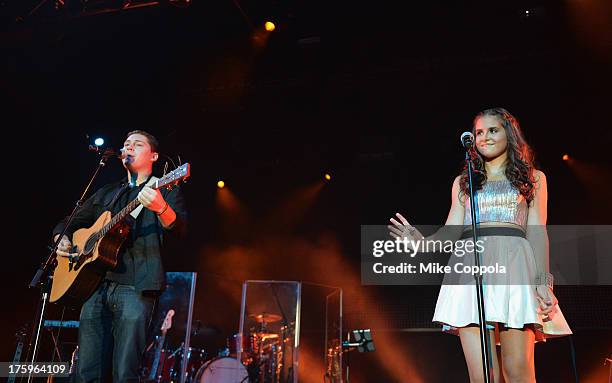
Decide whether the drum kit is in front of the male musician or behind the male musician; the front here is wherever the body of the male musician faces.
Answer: behind

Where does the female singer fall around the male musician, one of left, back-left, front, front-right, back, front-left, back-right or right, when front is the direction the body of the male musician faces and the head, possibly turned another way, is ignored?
left

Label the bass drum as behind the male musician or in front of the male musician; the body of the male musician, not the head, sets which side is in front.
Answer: behind

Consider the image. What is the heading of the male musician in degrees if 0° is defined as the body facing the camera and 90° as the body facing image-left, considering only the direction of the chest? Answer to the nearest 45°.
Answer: approximately 45°
